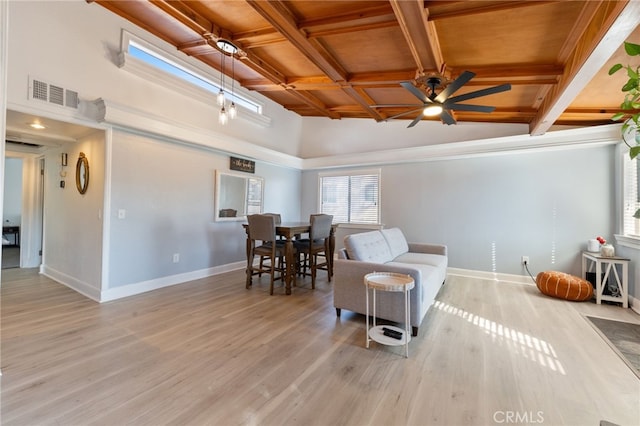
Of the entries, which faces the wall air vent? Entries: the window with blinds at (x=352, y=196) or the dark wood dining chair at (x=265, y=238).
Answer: the window with blinds

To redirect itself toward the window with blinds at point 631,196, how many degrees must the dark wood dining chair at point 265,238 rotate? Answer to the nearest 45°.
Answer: approximately 45° to its right

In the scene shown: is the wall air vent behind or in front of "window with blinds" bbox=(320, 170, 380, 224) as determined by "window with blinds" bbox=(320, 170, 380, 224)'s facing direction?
in front

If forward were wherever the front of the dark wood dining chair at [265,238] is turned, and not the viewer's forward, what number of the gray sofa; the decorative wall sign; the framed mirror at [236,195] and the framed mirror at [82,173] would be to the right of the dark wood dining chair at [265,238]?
1

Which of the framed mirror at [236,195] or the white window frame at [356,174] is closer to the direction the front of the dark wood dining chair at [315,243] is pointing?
the framed mirror

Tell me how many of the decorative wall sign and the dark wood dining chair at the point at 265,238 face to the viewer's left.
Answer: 0

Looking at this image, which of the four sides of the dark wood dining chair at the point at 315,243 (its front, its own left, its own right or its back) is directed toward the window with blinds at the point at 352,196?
right

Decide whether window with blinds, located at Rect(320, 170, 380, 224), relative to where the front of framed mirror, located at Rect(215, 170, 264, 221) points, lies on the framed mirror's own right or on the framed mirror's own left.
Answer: on the framed mirror's own left

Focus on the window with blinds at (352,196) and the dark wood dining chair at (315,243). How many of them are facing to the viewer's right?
0

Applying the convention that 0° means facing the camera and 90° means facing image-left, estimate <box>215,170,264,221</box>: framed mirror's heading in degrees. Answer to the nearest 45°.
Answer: approximately 315°

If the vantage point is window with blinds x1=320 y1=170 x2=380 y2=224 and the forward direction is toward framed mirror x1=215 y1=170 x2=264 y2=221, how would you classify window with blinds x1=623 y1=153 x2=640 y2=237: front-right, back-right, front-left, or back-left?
back-left

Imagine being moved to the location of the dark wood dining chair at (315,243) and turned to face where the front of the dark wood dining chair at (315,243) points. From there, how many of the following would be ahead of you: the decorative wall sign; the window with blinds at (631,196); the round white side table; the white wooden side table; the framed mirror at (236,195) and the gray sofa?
2

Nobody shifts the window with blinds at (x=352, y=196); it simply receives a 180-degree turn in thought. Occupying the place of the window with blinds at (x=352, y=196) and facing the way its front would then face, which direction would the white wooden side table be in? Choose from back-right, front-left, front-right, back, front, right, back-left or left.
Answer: right

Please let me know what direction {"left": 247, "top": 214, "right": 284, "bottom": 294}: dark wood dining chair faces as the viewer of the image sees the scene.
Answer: facing away from the viewer and to the right of the viewer

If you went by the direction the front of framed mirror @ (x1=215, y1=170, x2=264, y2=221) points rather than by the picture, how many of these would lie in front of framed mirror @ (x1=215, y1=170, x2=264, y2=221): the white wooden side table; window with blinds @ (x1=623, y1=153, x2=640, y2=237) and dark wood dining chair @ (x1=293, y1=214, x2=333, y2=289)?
3

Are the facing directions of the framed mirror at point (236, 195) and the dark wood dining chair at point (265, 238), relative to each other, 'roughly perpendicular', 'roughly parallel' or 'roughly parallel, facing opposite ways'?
roughly perpendicular
